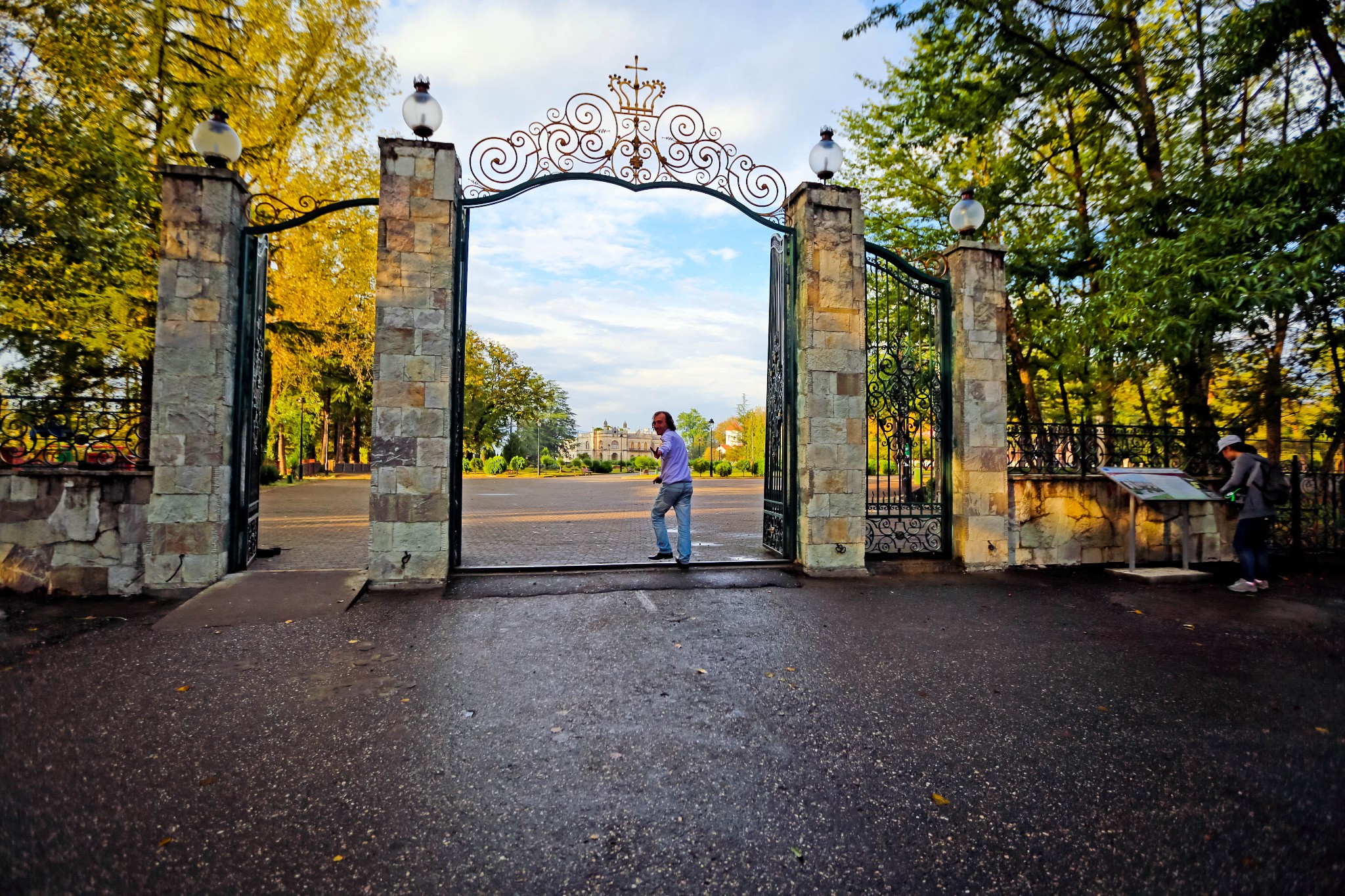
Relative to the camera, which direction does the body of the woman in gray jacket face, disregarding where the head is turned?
to the viewer's left

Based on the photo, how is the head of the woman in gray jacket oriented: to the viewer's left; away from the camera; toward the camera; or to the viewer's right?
to the viewer's left

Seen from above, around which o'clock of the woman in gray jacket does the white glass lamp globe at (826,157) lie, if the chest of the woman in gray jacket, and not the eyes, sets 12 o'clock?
The white glass lamp globe is roughly at 11 o'clock from the woman in gray jacket.

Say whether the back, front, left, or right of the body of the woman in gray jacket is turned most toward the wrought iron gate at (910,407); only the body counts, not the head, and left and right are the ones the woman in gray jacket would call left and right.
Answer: front

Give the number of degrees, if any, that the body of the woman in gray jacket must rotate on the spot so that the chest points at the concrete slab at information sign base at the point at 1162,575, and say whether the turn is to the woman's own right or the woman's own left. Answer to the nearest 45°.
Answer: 0° — they already face it

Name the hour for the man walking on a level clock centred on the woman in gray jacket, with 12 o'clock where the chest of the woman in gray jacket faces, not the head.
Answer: The man walking is roughly at 11 o'clock from the woman in gray jacket.

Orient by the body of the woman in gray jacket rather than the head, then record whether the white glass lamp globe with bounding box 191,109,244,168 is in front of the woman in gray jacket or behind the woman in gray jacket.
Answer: in front

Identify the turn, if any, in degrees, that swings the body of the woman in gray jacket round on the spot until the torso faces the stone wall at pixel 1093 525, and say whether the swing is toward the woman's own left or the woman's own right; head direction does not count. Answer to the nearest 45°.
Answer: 0° — they already face it

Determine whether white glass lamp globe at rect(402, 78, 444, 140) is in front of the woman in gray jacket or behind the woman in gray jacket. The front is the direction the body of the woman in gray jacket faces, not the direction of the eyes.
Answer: in front
